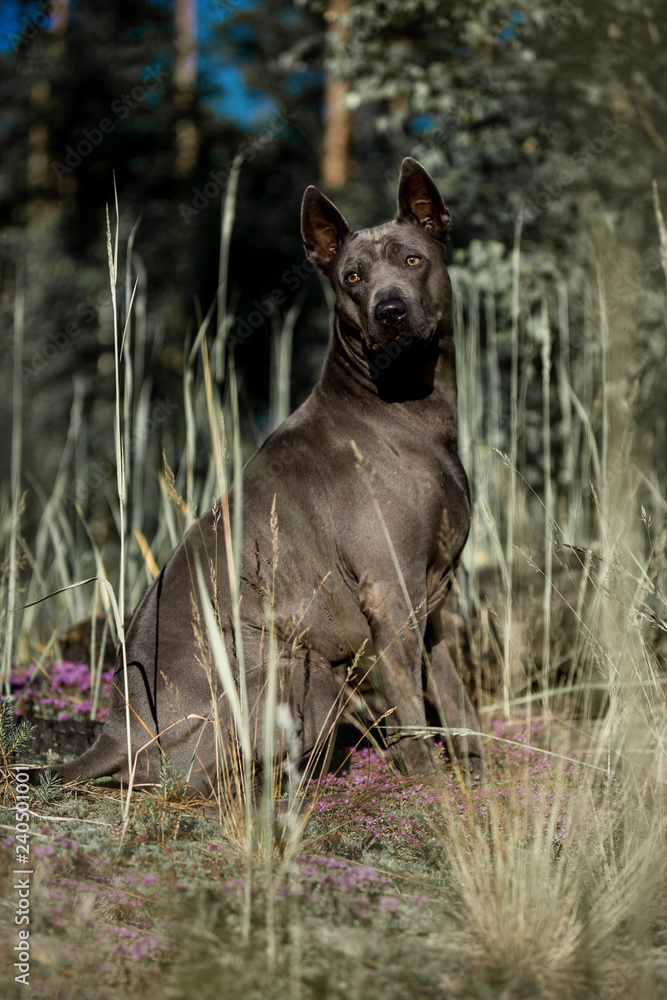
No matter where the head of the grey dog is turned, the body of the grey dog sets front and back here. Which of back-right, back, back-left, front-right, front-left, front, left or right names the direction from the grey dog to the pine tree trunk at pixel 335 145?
back-left

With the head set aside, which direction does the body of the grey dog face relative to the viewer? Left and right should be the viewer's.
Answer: facing the viewer and to the right of the viewer
